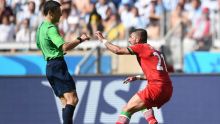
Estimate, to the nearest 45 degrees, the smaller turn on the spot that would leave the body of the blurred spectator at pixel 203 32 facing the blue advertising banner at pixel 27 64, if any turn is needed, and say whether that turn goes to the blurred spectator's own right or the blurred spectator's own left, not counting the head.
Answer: approximately 45° to the blurred spectator's own right

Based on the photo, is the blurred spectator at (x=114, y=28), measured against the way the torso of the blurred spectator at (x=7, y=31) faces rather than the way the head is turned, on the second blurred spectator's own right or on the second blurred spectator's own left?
on the second blurred spectator's own left

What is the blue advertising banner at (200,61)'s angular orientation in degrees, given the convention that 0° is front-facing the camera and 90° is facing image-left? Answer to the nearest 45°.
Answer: approximately 0°

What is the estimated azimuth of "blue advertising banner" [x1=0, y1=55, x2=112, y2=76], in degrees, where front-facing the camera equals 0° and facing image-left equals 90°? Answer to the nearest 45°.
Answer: approximately 0°
